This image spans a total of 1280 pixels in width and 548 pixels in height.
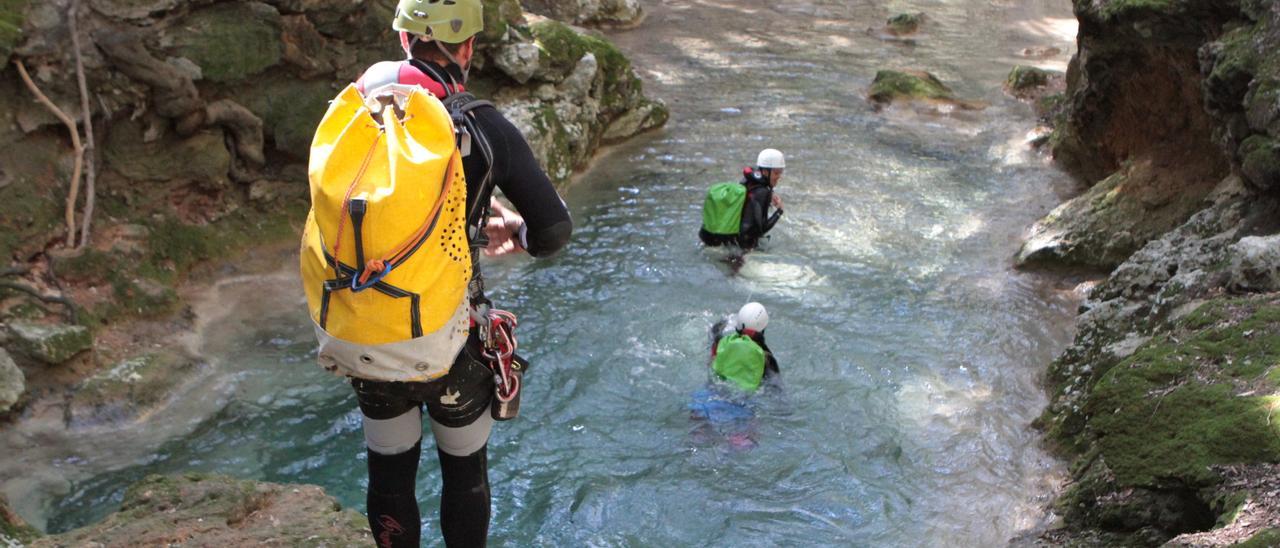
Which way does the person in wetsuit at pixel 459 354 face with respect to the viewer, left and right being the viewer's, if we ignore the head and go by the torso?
facing away from the viewer

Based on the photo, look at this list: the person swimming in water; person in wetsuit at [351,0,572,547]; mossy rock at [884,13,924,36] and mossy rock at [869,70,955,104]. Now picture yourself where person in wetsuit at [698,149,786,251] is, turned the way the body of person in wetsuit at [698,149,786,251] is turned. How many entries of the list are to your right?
2

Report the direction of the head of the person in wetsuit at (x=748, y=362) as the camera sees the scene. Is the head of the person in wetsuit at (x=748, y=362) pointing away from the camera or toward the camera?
away from the camera

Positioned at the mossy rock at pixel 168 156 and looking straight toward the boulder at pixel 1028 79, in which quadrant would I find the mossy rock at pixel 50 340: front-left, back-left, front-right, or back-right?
back-right

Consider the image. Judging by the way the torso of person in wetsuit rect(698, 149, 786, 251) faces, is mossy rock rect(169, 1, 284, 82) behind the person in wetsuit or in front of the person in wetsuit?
behind

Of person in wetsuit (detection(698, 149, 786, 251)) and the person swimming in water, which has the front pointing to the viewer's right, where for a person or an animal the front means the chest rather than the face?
the person in wetsuit

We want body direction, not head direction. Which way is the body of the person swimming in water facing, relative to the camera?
away from the camera

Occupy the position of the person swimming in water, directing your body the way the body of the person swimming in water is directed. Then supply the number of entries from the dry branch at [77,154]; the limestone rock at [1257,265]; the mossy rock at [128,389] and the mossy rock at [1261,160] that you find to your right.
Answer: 2

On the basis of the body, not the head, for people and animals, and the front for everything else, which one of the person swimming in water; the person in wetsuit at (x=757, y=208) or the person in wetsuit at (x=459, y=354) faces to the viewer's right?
the person in wetsuit at (x=757, y=208)

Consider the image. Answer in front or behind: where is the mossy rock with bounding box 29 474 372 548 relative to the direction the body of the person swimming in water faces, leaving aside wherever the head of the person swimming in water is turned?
behind

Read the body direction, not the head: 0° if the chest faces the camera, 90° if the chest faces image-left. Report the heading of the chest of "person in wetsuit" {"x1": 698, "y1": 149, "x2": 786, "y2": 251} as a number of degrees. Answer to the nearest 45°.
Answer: approximately 270°

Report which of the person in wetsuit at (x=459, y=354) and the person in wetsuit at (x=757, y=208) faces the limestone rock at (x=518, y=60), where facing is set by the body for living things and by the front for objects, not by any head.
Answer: the person in wetsuit at (x=459, y=354)

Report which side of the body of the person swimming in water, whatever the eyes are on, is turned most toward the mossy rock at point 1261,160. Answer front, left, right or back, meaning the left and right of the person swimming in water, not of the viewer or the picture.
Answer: right
